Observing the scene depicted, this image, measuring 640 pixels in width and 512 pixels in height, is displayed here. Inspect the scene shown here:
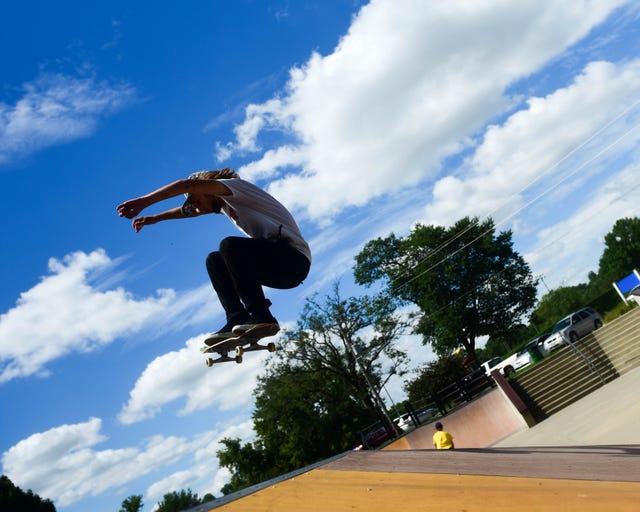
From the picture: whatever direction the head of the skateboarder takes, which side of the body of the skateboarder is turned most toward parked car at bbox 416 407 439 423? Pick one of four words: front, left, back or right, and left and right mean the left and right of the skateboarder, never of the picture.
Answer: right

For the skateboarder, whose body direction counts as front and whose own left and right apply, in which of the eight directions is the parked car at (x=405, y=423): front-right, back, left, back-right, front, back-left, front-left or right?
right

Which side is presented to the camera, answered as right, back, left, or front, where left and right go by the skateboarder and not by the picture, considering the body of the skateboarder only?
left

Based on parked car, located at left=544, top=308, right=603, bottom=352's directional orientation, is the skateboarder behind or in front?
in front

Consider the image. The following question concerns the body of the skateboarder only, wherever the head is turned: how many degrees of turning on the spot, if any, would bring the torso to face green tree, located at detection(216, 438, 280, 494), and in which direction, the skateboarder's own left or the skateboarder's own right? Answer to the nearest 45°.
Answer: approximately 90° to the skateboarder's own right

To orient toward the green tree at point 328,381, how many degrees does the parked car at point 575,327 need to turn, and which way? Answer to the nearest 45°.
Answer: approximately 45° to its right

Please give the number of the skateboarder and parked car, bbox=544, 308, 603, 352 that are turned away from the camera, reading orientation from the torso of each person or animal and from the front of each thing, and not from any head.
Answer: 0

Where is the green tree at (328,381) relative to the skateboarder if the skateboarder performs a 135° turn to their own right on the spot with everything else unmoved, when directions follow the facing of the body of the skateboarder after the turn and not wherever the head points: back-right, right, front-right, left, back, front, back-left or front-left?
front-left

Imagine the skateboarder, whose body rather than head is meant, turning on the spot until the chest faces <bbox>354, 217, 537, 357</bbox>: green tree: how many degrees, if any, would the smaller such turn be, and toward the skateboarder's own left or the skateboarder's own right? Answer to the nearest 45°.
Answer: approximately 90° to the skateboarder's own right

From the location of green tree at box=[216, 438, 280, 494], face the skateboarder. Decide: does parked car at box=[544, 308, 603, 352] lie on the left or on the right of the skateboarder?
left

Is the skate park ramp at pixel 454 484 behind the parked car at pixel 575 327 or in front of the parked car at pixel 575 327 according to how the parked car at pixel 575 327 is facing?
in front

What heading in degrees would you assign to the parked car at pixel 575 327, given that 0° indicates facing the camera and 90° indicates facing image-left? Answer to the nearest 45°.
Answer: approximately 45°
